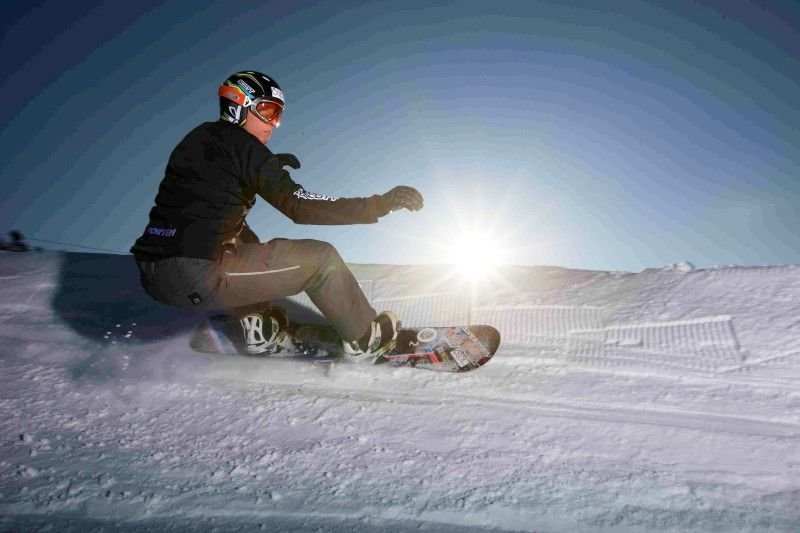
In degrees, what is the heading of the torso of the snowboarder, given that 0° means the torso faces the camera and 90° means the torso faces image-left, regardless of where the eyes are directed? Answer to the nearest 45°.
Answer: approximately 270°
